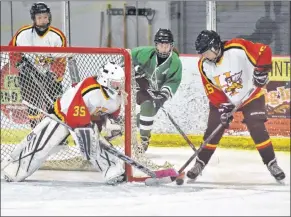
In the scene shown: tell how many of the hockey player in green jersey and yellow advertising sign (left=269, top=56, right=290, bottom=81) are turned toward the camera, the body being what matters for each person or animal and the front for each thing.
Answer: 2

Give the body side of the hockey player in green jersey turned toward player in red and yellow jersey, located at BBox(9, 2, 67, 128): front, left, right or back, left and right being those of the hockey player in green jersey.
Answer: right

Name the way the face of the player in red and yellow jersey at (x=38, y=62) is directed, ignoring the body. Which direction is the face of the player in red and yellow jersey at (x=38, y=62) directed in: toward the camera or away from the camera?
toward the camera

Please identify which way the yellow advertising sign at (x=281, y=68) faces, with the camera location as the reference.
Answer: facing the viewer

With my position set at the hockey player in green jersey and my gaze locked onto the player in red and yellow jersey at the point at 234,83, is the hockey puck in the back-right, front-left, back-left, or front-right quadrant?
front-right

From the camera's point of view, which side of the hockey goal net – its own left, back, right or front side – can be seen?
front

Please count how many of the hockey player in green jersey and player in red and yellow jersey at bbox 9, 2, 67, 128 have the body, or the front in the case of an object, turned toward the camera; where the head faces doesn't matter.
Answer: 2

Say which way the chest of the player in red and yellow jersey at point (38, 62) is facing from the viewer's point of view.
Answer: toward the camera

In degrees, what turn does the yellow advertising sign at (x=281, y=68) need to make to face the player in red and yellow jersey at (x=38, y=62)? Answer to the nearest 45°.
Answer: approximately 90° to its right

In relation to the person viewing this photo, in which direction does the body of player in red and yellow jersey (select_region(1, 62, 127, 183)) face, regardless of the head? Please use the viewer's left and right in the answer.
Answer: facing the viewer and to the right of the viewer
